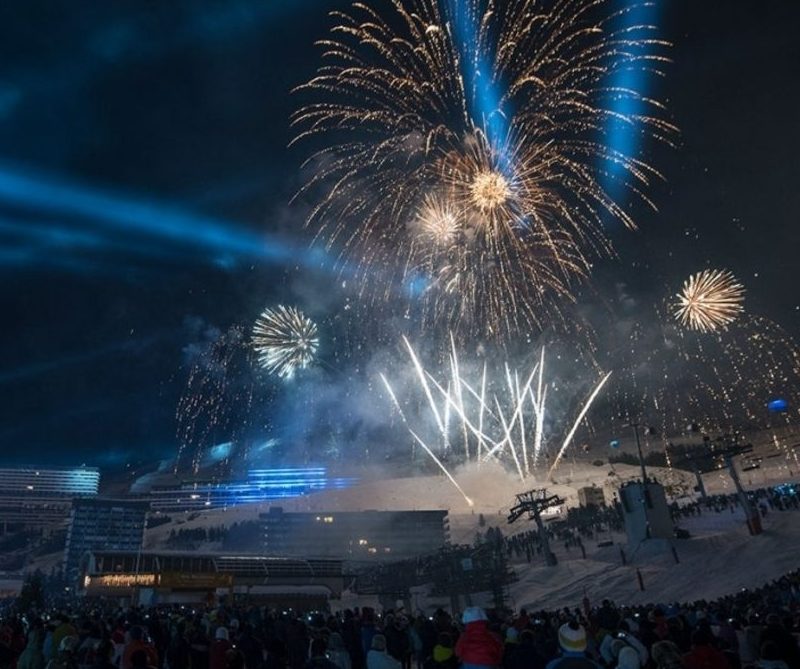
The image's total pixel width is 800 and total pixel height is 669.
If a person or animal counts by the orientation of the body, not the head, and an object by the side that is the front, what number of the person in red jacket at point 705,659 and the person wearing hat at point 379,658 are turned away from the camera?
2

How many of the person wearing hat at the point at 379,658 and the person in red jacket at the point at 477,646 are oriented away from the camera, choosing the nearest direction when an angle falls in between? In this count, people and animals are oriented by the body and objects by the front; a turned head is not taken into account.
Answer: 2

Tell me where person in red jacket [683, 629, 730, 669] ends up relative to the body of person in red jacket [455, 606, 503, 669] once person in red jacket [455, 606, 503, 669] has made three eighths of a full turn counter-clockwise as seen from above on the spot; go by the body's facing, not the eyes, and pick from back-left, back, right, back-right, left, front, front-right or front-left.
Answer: back-left

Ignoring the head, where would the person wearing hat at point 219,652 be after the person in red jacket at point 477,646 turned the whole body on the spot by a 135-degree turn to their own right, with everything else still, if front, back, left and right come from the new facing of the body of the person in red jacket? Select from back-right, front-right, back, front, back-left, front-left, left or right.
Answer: back

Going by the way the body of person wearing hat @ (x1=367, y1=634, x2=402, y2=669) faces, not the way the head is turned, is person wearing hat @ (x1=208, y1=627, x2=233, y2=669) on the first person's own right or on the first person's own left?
on the first person's own left

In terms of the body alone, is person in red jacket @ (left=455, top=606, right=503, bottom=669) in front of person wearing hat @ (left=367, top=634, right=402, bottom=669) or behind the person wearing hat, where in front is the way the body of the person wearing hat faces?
behind

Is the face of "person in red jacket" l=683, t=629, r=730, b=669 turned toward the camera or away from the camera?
away from the camera

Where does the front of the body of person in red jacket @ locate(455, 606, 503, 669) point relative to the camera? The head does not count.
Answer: away from the camera

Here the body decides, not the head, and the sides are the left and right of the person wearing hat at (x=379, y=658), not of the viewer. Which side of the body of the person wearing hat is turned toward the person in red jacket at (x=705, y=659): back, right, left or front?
right

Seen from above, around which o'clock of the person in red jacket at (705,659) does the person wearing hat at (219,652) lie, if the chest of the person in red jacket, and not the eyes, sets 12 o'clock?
The person wearing hat is roughly at 9 o'clock from the person in red jacket.

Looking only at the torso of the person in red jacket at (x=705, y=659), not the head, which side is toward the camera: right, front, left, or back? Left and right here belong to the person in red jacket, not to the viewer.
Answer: back

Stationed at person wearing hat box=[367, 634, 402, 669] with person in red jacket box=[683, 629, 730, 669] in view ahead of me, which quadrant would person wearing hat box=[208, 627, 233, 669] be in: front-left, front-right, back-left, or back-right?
back-left

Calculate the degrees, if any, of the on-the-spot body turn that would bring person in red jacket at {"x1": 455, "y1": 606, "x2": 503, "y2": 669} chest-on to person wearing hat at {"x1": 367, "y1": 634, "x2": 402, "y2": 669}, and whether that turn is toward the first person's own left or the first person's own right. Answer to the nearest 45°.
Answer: approximately 45° to the first person's own left

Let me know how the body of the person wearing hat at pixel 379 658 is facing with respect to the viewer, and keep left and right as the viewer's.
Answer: facing away from the viewer

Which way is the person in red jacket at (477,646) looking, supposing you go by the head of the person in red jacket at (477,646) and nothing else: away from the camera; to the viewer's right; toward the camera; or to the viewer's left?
away from the camera
